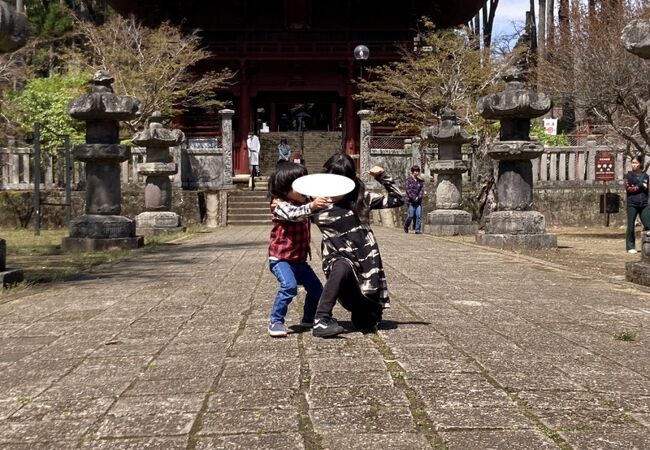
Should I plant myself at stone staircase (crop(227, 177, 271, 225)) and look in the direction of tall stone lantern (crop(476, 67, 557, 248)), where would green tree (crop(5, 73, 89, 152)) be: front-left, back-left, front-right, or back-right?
back-right

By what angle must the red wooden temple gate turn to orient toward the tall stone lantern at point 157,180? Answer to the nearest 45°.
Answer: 0° — it already faces it

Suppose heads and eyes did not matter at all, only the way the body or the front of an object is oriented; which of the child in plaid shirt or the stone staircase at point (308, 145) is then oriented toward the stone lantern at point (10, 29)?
the stone staircase

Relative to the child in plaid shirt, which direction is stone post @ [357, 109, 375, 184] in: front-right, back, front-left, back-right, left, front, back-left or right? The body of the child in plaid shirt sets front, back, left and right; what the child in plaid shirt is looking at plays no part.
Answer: back-left

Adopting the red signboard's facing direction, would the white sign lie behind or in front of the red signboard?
behind

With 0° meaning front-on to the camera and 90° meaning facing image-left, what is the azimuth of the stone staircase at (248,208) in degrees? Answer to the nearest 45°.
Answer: approximately 0°

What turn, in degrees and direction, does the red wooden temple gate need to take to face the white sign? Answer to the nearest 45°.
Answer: approximately 45° to its left

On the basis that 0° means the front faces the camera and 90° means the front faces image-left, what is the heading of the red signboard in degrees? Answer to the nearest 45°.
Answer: approximately 0°

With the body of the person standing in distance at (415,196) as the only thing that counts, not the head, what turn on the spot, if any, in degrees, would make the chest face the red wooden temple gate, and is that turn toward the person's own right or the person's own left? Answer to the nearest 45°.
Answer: approximately 180°
